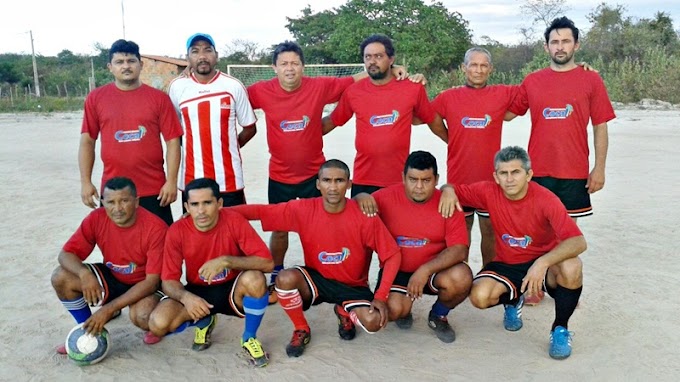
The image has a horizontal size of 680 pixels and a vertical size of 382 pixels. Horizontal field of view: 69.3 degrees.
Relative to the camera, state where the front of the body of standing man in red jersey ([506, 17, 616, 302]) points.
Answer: toward the camera

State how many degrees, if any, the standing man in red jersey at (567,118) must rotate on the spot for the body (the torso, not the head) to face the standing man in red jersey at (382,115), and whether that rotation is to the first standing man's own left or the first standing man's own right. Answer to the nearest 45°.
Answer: approximately 90° to the first standing man's own right

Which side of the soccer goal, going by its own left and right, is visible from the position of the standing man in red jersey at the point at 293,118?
front

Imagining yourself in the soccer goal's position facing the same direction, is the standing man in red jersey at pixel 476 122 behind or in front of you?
in front

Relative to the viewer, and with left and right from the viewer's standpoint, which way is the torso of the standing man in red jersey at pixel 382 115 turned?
facing the viewer

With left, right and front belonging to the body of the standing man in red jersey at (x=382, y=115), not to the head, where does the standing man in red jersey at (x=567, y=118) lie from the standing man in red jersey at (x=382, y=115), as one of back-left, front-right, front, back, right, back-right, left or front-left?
left

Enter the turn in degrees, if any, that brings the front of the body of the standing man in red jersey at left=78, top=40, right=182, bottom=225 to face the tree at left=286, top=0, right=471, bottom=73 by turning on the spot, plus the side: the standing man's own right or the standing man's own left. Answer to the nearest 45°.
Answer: approximately 135° to the standing man's own left

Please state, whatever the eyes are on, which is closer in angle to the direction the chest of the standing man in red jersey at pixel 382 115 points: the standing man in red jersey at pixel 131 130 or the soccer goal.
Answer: the standing man in red jersey

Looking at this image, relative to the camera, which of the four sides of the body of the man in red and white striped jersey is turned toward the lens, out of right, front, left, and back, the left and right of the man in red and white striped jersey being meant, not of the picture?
front
